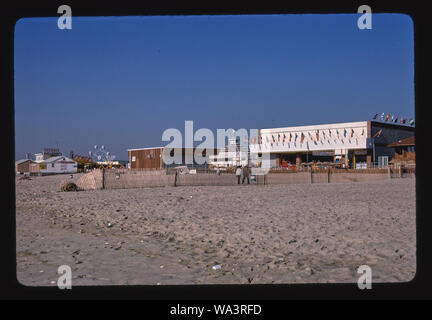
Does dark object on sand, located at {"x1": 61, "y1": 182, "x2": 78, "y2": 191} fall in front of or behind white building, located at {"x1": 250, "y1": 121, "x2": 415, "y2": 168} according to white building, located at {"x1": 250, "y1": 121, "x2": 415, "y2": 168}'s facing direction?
in front

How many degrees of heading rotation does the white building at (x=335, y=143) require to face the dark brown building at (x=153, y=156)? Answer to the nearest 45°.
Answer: approximately 45° to its right

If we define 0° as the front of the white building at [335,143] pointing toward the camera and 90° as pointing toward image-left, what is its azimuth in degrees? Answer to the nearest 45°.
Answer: approximately 45°

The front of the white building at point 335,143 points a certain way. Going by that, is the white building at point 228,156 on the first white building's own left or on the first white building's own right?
on the first white building's own right
